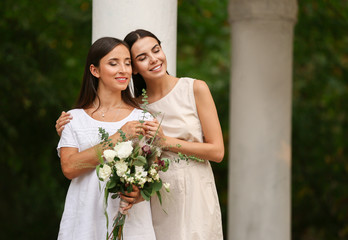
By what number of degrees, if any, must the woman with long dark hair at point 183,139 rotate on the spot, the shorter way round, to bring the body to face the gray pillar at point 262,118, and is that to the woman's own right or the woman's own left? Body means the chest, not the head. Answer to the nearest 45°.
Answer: approximately 180°
